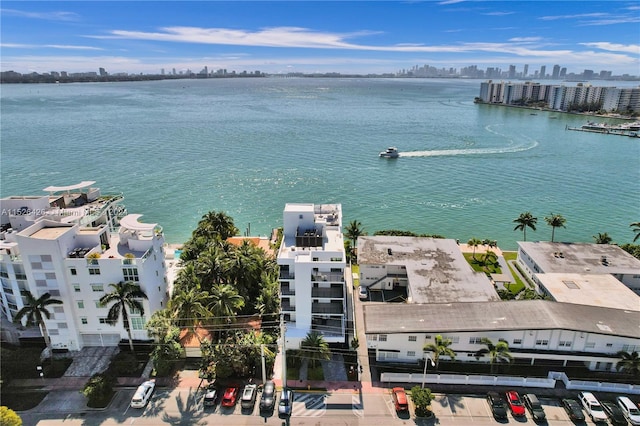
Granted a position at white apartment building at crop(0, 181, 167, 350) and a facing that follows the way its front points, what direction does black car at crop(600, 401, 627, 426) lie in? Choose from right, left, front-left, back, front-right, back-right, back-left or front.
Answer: front-left

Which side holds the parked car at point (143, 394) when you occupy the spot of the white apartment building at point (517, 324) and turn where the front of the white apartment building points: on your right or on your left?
on your right

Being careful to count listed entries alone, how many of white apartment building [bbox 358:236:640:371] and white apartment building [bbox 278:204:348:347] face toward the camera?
2

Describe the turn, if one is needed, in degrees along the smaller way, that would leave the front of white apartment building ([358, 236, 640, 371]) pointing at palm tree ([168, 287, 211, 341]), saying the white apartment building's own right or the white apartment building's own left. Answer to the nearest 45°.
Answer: approximately 45° to the white apartment building's own right

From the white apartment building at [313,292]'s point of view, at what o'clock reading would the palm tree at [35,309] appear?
The palm tree is roughly at 3 o'clock from the white apartment building.

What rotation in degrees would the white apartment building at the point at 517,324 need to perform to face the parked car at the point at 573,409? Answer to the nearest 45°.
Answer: approximately 45° to its left

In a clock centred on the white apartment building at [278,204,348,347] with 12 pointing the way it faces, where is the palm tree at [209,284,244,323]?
The palm tree is roughly at 3 o'clock from the white apartment building.

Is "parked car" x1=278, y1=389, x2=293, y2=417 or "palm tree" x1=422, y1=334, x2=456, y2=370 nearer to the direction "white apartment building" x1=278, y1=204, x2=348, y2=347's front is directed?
the parked car

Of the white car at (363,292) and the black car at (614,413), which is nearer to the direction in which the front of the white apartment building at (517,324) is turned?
the black car

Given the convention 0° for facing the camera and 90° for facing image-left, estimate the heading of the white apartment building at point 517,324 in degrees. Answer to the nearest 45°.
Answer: approximately 0°

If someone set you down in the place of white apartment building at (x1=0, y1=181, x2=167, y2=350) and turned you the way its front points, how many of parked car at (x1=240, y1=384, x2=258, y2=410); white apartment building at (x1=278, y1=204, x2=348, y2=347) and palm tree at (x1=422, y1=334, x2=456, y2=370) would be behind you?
0

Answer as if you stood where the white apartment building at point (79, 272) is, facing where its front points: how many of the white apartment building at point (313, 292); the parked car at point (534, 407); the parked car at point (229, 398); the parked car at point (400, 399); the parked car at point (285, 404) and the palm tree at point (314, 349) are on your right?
0

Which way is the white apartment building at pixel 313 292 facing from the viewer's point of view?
toward the camera

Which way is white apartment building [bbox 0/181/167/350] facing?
toward the camera

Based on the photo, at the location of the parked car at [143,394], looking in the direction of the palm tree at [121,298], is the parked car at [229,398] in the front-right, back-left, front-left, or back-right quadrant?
back-right

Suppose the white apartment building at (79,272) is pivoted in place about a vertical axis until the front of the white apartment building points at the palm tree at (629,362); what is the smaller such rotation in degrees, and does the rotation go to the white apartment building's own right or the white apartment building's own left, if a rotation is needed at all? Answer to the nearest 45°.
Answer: approximately 45° to the white apartment building's own left

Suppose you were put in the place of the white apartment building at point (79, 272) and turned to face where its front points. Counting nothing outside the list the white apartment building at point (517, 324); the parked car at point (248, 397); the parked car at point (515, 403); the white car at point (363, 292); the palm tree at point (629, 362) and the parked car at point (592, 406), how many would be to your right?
0

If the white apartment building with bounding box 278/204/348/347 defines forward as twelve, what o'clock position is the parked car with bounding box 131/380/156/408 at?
The parked car is roughly at 2 o'clock from the white apartment building.

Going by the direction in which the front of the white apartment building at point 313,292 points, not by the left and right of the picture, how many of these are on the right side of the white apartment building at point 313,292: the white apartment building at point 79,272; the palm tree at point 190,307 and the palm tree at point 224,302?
3

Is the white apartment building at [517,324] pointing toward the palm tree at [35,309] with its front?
no

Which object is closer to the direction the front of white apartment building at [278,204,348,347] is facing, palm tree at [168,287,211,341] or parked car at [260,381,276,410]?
the parked car

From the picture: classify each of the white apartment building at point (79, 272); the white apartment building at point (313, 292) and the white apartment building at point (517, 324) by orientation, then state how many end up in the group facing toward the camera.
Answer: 3
